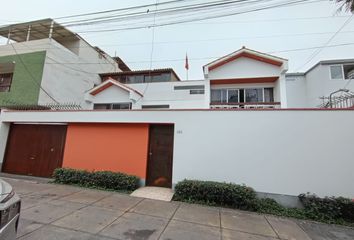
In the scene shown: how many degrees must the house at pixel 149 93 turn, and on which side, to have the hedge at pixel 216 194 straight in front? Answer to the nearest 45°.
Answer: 0° — it already faces it

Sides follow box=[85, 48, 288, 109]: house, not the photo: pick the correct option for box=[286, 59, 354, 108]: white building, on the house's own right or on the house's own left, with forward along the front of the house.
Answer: on the house's own left

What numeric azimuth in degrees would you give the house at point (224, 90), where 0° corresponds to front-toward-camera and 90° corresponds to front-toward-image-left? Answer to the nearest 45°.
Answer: approximately 0°

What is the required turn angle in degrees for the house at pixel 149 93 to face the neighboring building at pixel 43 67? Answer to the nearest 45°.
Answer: approximately 90° to its right

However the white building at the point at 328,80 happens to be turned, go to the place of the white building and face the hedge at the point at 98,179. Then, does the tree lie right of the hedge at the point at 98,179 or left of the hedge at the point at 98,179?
left
